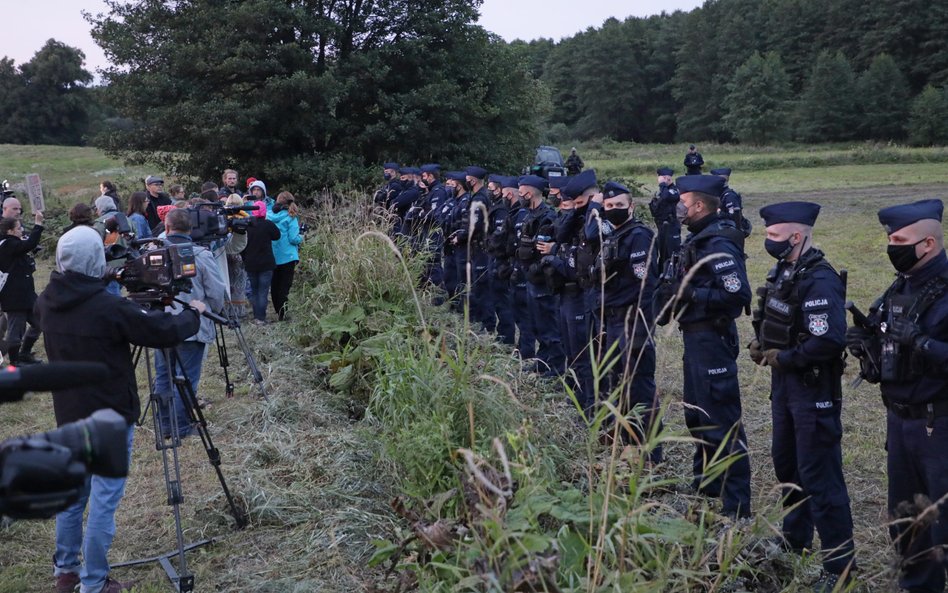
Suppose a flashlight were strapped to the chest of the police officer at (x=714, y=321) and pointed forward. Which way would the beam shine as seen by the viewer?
to the viewer's left

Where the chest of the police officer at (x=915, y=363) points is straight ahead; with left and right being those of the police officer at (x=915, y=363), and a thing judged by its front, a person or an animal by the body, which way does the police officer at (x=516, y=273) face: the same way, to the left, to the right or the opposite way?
the same way

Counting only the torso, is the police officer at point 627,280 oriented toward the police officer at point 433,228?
no

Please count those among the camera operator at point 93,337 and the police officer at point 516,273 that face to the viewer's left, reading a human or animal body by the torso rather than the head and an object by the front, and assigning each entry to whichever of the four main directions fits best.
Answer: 1

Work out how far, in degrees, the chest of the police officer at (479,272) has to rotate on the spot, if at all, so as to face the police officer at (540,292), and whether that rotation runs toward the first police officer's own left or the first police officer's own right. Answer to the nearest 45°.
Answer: approximately 90° to the first police officer's own left

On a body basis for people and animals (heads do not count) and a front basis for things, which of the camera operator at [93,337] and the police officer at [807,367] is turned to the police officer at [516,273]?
the camera operator

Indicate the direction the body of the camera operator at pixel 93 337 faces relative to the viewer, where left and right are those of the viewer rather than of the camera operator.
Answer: facing away from the viewer and to the right of the viewer

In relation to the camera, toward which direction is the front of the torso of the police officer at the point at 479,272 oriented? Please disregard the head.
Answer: to the viewer's left

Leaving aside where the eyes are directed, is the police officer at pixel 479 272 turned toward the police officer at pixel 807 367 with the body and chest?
no

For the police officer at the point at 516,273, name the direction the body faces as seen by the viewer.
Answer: to the viewer's left

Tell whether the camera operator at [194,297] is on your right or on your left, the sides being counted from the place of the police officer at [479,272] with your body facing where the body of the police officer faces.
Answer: on your left

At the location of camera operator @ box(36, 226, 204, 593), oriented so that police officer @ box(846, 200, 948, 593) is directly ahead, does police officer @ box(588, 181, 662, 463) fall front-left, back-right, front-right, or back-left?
front-left

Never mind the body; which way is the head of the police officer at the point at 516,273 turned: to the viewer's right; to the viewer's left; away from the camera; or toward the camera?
to the viewer's left

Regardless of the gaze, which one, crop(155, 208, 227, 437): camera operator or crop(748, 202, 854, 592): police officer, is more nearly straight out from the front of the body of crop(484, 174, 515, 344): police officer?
the camera operator

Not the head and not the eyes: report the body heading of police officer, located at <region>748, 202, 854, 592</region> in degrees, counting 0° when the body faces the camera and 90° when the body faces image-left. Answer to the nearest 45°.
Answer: approximately 45°

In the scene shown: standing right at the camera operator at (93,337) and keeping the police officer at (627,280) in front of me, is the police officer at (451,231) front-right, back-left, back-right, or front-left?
front-left

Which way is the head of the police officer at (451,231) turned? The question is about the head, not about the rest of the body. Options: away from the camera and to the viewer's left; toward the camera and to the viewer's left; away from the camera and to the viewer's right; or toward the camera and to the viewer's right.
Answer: toward the camera and to the viewer's left

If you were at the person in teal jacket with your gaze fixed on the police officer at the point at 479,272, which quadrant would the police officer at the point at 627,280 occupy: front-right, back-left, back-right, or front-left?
front-right

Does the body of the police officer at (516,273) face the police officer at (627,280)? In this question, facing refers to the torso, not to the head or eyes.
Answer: no

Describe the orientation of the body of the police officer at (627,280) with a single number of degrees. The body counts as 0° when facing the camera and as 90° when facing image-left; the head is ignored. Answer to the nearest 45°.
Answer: approximately 45°

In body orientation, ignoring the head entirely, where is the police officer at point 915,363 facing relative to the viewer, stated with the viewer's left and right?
facing the viewer and to the left of the viewer

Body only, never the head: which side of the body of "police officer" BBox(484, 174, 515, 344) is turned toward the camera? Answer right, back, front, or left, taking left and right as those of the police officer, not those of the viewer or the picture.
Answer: left
